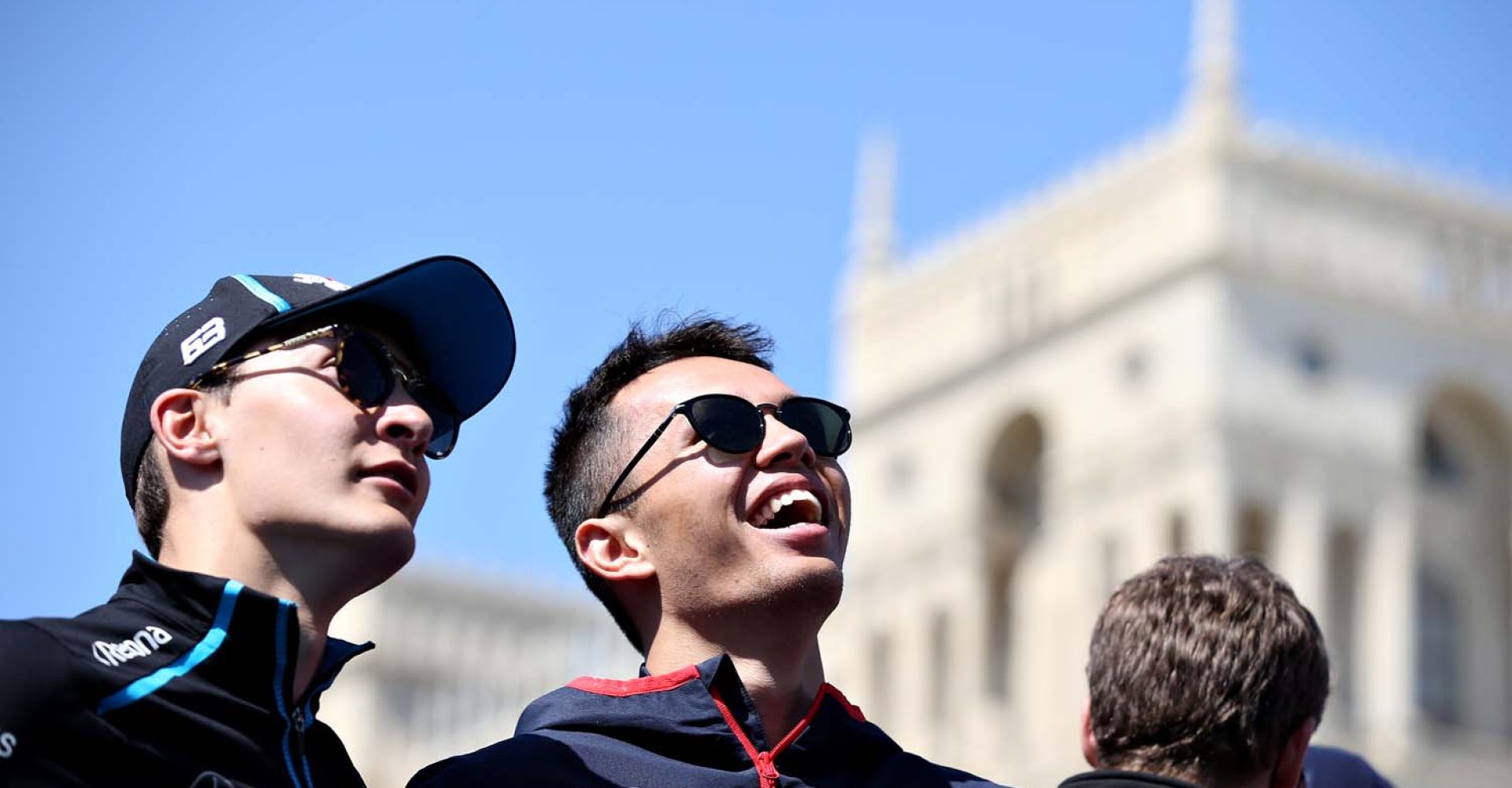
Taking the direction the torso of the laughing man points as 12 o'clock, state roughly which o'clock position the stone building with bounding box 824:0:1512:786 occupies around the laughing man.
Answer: The stone building is roughly at 8 o'clock from the laughing man.

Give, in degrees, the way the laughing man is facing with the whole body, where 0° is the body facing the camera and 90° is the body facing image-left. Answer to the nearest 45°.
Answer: approximately 315°

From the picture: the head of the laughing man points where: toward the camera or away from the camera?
toward the camera

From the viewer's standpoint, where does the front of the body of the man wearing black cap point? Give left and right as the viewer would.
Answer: facing the viewer and to the right of the viewer

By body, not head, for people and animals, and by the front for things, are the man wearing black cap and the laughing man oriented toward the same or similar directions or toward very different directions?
same or similar directions
